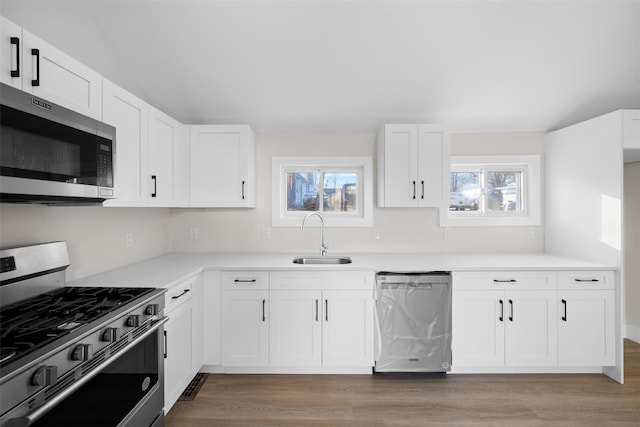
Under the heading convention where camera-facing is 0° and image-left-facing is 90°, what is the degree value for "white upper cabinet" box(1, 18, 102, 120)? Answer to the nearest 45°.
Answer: approximately 315°

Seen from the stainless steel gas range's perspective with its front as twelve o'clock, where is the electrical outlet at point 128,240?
The electrical outlet is roughly at 8 o'clock from the stainless steel gas range.

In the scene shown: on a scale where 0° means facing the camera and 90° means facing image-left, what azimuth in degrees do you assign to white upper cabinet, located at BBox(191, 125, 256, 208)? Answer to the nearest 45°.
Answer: approximately 0°

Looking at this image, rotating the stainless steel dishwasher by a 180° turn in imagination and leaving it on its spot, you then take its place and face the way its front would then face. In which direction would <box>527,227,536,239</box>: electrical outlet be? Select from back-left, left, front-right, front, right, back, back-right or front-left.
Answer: front-right

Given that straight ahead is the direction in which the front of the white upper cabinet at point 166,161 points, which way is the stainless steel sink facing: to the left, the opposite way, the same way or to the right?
to the right

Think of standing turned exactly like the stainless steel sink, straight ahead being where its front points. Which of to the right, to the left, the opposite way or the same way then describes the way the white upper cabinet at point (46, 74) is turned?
to the left

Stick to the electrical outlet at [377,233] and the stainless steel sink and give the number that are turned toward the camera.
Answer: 2
